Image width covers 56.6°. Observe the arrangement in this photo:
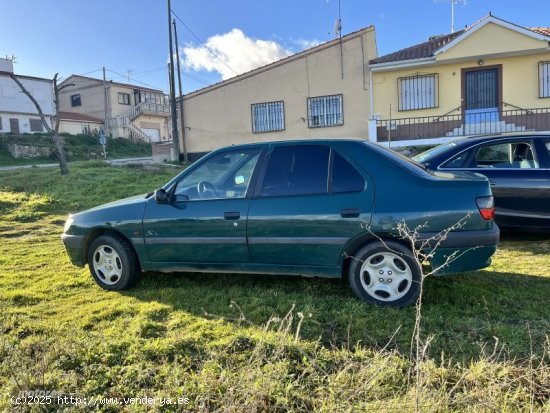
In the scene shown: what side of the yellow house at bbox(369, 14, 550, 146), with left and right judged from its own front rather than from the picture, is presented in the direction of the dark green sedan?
front

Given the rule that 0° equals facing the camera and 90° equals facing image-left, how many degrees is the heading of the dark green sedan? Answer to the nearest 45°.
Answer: approximately 90°

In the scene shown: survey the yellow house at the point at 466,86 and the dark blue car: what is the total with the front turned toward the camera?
1

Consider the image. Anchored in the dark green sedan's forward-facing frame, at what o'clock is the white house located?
The white house is roughly at 2 o'clock from the dark green sedan.

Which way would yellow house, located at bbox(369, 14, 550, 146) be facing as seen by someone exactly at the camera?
facing the viewer

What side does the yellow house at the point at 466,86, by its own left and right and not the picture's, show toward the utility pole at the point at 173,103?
right

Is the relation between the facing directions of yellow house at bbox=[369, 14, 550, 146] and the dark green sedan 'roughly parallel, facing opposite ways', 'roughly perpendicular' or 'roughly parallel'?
roughly perpendicular

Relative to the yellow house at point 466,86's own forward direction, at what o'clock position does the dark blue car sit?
The dark blue car is roughly at 12 o'clock from the yellow house.
